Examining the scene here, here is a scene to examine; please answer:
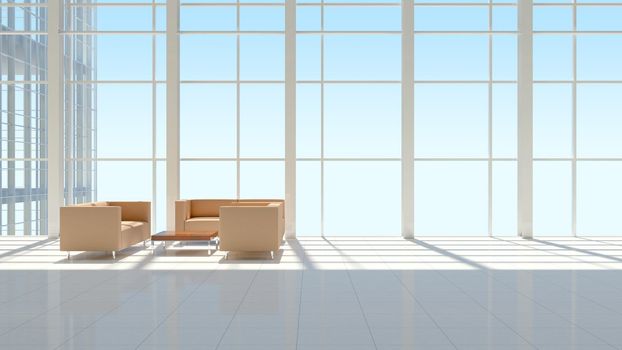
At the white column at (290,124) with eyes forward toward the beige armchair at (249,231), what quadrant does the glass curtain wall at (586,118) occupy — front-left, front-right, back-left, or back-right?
back-left

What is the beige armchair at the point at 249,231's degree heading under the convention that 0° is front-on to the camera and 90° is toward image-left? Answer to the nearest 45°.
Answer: approximately 90°

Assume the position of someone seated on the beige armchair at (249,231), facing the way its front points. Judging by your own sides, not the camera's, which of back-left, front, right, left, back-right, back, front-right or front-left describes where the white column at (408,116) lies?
back-right

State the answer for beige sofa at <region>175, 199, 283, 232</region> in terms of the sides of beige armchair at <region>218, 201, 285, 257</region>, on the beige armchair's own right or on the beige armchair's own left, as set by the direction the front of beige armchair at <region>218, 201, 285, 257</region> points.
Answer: on the beige armchair's own right

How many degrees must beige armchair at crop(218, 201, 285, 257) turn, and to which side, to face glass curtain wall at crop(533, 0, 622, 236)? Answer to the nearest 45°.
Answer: approximately 135° to its right

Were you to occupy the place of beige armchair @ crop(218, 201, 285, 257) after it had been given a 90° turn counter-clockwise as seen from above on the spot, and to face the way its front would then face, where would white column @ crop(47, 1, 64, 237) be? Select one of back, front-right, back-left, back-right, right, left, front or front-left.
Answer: back-right

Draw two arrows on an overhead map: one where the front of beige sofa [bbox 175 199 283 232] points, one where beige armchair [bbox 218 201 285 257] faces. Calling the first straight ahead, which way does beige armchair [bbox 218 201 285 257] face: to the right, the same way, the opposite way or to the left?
to the right

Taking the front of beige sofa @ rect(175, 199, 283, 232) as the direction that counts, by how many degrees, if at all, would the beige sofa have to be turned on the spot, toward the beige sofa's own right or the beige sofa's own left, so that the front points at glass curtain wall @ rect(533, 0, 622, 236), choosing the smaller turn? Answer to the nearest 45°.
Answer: approximately 135° to the beige sofa's own left

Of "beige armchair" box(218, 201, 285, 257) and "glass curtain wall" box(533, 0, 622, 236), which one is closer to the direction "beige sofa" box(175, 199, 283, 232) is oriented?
the beige armchair

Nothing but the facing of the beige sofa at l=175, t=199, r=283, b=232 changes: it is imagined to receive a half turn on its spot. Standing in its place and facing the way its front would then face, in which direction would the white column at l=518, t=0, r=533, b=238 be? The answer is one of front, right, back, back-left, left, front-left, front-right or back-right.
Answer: right

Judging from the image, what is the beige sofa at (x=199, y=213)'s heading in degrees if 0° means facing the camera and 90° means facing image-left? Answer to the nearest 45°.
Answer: approximately 0°

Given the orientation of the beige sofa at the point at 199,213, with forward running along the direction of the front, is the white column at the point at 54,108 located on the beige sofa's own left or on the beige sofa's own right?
on the beige sofa's own right
